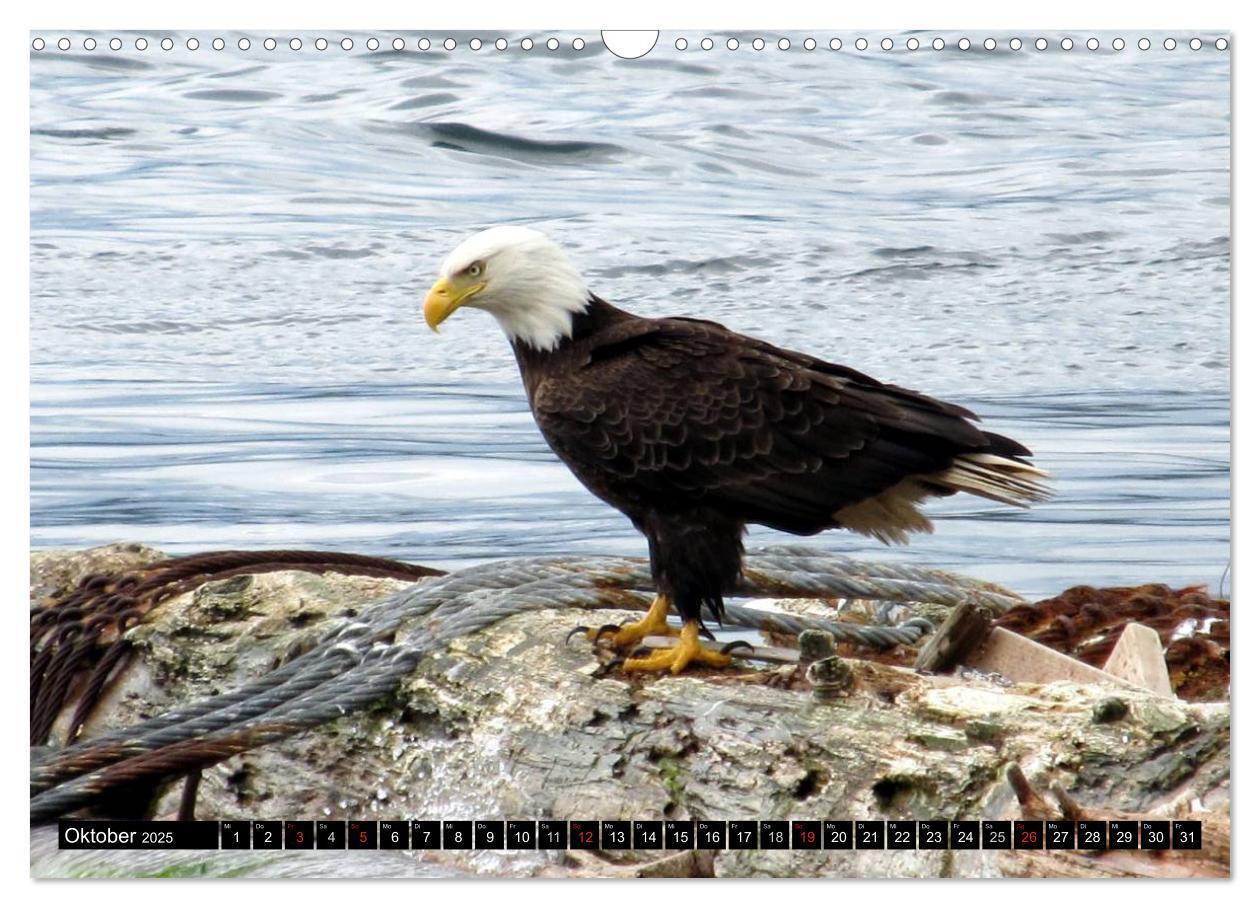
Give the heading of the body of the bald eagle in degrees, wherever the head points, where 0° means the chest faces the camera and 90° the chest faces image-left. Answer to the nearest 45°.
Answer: approximately 90°

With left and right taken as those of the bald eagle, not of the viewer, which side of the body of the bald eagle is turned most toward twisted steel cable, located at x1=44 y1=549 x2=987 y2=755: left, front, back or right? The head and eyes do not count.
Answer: front

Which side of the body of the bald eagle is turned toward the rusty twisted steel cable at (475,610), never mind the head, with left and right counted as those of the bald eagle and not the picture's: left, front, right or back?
front
